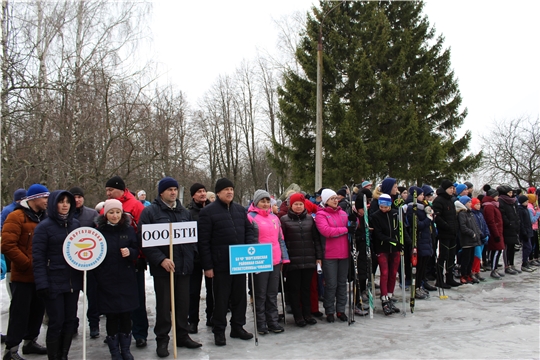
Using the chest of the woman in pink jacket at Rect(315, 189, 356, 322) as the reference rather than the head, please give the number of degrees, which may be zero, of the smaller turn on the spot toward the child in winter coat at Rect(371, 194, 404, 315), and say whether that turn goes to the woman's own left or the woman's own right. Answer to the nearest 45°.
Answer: approximately 90° to the woman's own left

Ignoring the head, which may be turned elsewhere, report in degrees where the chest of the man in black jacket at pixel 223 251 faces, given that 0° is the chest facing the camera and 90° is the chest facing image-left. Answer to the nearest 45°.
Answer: approximately 315°

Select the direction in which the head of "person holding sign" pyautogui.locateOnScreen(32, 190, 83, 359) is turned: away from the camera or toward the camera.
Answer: toward the camera

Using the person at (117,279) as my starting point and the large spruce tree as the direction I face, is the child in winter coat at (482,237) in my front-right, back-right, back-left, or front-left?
front-right

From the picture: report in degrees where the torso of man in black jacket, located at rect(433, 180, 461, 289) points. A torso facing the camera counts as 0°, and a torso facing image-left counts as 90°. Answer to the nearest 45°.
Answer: approximately 315°

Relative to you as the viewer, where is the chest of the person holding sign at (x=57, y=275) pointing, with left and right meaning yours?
facing the viewer and to the right of the viewer

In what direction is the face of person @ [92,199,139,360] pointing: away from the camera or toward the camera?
toward the camera

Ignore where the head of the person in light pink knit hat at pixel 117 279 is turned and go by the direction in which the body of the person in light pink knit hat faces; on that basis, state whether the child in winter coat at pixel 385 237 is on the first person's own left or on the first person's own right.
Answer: on the first person's own left

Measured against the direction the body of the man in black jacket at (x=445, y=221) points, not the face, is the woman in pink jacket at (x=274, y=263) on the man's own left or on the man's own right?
on the man's own right

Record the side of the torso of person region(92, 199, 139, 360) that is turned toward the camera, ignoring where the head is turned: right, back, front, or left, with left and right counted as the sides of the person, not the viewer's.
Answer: front

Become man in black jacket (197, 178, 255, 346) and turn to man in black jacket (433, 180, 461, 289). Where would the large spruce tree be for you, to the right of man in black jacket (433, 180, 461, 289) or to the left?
left

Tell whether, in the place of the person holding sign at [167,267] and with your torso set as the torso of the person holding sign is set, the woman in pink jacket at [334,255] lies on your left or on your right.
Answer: on your left

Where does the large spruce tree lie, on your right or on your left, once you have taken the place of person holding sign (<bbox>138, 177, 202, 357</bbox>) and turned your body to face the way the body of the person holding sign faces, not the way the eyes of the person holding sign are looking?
on your left

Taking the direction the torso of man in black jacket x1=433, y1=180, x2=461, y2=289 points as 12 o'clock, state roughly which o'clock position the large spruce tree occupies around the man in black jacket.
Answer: The large spruce tree is roughly at 7 o'clock from the man in black jacket.

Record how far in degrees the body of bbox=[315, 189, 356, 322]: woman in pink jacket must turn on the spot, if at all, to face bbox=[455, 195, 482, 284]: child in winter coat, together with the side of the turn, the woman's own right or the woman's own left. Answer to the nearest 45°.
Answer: approximately 90° to the woman's own left
